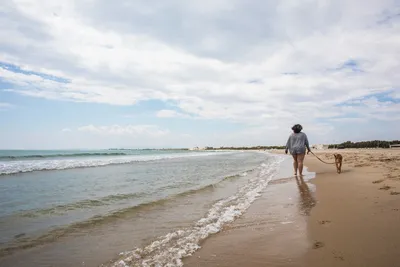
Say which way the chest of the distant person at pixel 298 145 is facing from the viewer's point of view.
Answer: away from the camera

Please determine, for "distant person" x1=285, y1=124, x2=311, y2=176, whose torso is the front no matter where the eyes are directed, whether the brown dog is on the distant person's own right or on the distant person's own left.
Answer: on the distant person's own right
